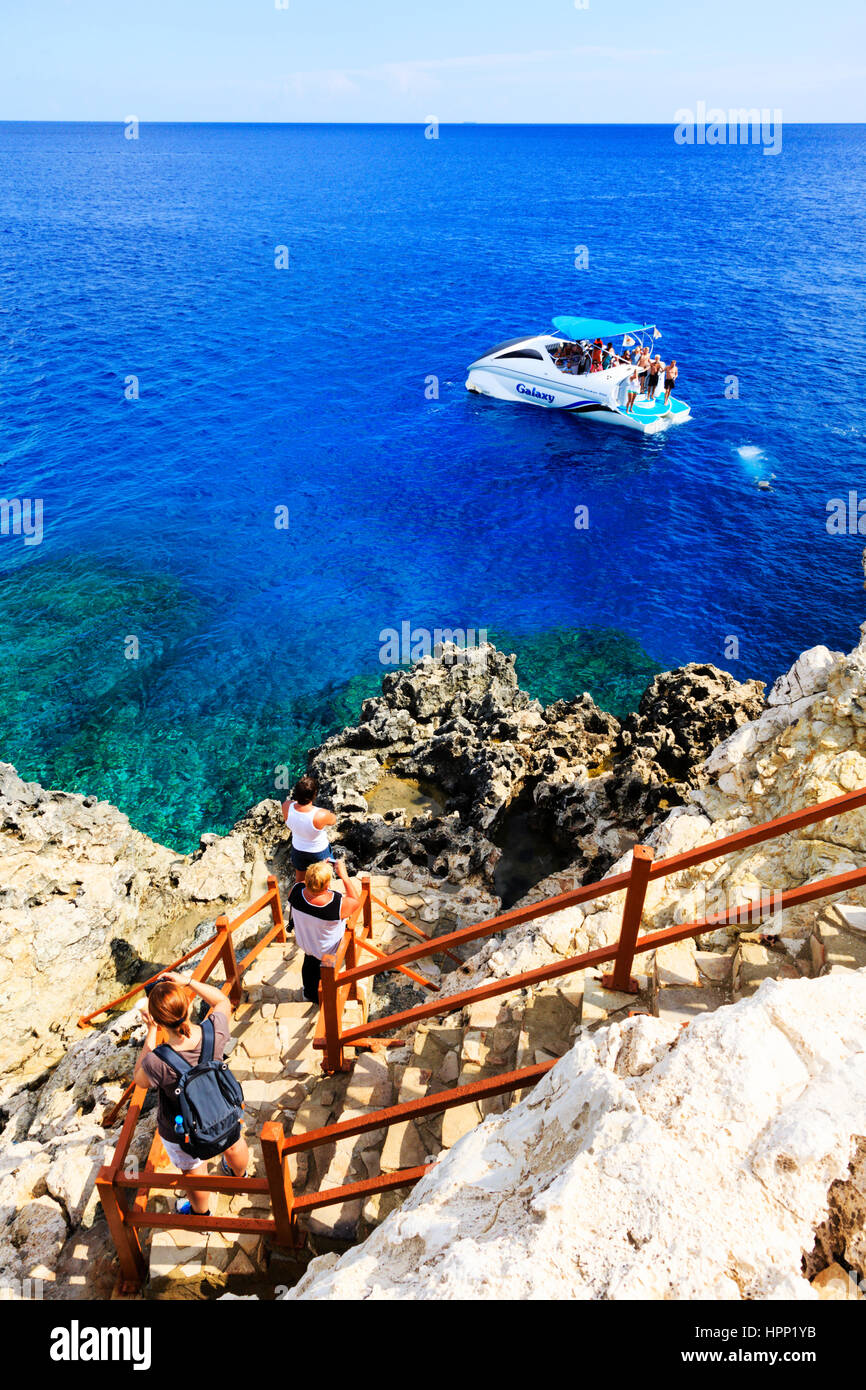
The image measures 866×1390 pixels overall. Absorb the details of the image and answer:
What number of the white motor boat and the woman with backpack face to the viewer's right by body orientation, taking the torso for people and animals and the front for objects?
0

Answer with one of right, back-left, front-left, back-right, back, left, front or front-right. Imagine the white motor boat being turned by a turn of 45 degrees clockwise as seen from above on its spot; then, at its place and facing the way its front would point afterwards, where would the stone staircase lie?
back

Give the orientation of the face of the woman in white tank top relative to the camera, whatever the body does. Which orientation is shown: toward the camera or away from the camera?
away from the camera

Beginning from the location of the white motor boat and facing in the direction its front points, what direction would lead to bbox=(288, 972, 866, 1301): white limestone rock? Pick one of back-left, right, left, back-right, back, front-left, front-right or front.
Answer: back-left

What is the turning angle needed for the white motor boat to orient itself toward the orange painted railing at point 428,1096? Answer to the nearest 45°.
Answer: approximately 135° to its left

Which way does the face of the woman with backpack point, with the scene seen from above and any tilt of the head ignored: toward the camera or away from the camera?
away from the camera

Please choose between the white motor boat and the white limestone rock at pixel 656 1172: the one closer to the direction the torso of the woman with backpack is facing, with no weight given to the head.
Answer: the white motor boat

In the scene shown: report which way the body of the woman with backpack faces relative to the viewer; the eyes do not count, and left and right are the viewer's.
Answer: facing away from the viewer and to the left of the viewer

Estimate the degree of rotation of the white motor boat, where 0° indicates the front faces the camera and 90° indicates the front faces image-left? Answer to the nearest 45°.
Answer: approximately 135°

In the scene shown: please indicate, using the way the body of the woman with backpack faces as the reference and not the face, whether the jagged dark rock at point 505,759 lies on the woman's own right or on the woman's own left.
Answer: on the woman's own right
